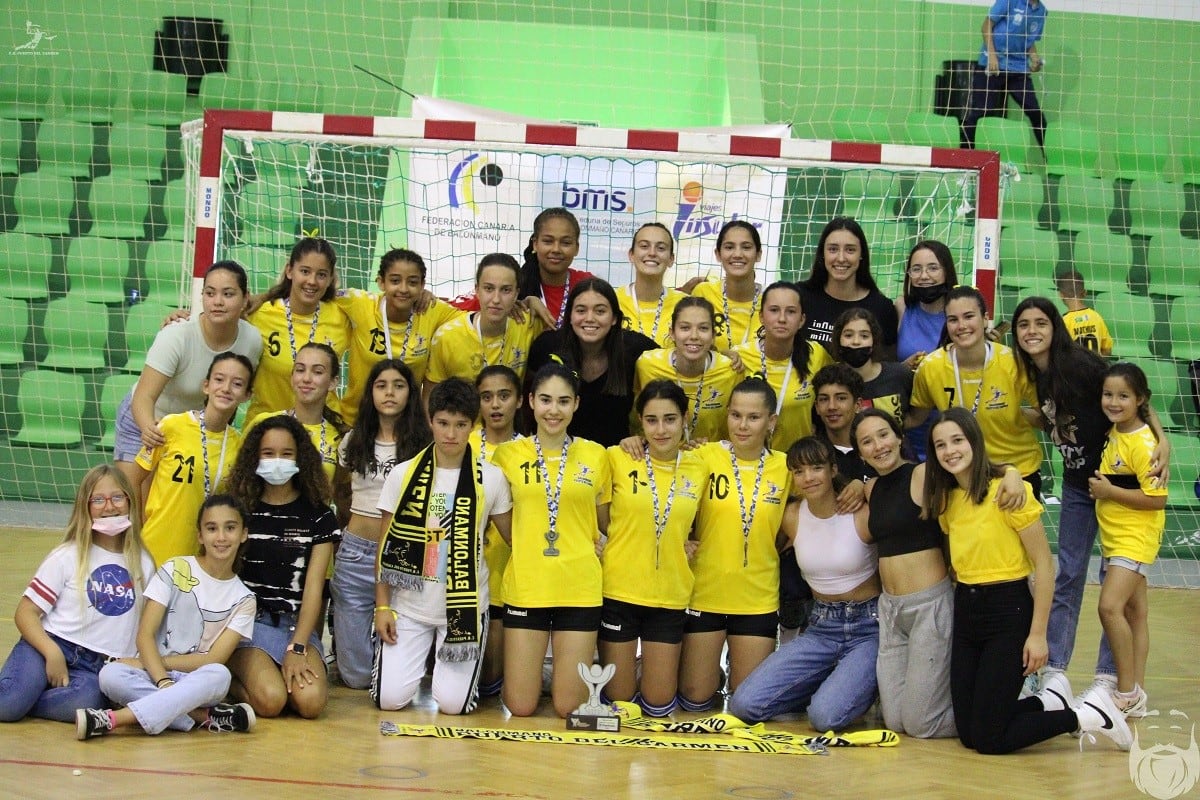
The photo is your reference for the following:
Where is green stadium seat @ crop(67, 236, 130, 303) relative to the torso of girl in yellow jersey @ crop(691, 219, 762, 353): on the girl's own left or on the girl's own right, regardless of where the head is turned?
on the girl's own right

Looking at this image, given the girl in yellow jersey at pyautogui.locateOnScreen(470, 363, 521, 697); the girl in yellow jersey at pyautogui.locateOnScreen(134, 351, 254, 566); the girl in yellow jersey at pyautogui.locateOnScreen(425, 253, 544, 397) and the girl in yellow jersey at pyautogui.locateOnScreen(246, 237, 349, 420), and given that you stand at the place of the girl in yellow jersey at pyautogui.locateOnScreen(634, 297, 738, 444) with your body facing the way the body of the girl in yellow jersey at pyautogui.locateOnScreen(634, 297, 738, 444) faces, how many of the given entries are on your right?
4

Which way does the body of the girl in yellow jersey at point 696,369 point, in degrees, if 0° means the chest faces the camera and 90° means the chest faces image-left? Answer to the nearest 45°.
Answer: approximately 0°

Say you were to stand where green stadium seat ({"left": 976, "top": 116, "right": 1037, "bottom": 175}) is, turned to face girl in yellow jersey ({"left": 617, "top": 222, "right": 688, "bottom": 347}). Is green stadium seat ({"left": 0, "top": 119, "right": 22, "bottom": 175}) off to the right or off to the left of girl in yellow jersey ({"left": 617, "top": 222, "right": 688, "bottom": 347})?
right

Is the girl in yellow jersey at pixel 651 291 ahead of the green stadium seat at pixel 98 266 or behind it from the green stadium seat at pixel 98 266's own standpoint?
ahead

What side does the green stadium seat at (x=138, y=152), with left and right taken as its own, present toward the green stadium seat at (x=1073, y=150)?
left

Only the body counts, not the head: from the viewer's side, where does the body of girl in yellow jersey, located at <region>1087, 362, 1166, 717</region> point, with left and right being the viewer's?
facing the viewer and to the left of the viewer

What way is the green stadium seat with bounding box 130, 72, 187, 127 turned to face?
toward the camera

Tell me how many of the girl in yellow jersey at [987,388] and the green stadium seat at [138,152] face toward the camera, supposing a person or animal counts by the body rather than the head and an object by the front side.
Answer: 2

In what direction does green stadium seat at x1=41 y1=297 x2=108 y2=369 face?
toward the camera

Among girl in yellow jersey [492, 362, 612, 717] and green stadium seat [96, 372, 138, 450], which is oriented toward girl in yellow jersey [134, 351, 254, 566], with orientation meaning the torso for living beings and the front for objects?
the green stadium seat

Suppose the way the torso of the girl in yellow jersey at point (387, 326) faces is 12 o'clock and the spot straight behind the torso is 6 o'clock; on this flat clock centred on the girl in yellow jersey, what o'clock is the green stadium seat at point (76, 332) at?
The green stadium seat is roughly at 5 o'clock from the girl in yellow jersey.

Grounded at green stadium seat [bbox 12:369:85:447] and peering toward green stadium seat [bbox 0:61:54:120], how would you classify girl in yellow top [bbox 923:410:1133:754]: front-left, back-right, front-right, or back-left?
back-right

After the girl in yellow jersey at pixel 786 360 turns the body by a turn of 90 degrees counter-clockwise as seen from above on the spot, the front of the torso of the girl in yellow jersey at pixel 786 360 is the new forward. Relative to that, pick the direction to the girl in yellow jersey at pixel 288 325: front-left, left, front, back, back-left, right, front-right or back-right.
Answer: back
